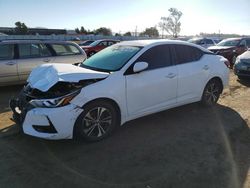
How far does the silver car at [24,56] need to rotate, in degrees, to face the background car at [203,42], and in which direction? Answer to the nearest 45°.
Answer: approximately 135° to its right

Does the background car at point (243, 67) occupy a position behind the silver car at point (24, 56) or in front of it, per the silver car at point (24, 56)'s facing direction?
behind

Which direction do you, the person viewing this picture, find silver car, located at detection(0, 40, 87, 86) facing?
facing to the left of the viewer
